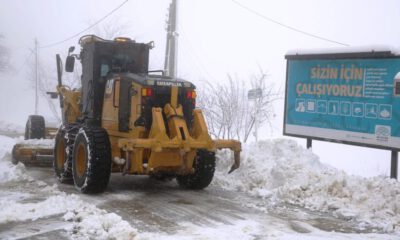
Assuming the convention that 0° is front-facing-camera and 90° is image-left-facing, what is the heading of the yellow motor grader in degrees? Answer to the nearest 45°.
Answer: approximately 135°

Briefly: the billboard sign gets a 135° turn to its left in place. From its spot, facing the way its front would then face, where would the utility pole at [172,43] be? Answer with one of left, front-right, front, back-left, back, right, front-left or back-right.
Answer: back-left

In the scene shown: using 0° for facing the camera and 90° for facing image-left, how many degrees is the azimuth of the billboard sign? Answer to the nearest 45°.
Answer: approximately 45°

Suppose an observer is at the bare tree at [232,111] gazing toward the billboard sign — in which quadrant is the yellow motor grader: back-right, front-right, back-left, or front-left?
front-right

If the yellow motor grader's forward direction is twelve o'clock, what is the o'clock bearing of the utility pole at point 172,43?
The utility pole is roughly at 2 o'clock from the yellow motor grader.

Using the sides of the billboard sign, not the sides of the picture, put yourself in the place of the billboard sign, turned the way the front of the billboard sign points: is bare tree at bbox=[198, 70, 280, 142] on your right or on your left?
on your right

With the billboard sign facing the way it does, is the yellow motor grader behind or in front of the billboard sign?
in front

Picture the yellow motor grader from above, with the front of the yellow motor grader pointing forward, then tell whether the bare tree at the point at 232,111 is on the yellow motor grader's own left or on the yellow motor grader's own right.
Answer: on the yellow motor grader's own right

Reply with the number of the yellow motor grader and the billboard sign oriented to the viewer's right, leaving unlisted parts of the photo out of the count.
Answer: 0
